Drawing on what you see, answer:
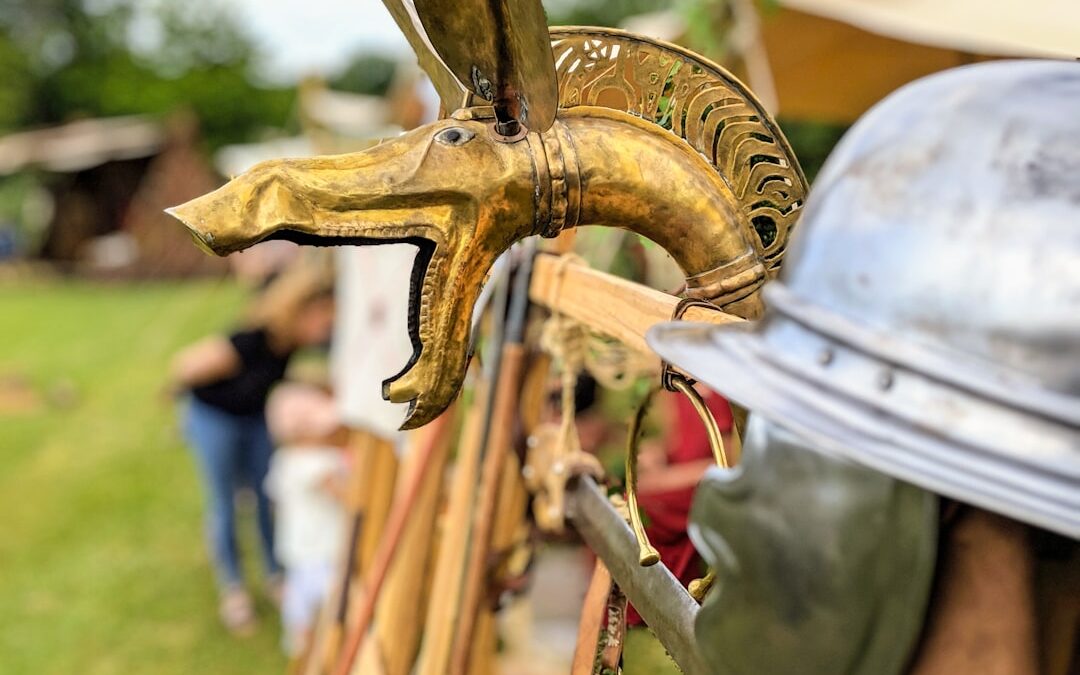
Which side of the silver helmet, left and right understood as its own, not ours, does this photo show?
left

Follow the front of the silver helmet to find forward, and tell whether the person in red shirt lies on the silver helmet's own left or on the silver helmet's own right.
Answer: on the silver helmet's own right

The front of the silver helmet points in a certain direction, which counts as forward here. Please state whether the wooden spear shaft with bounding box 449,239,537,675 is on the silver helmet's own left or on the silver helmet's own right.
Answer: on the silver helmet's own right
